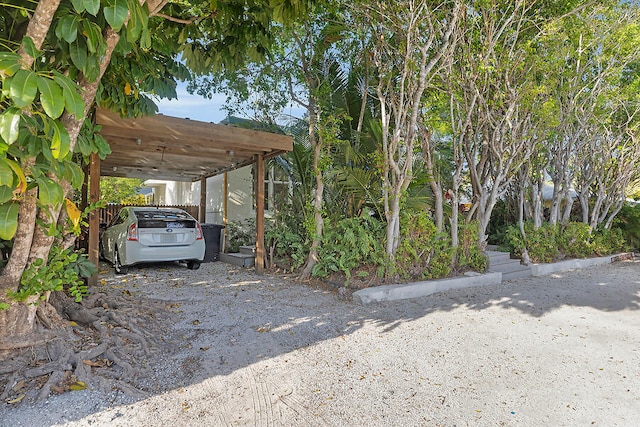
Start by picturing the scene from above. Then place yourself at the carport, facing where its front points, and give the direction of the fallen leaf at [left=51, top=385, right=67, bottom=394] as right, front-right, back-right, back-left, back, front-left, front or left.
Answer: front

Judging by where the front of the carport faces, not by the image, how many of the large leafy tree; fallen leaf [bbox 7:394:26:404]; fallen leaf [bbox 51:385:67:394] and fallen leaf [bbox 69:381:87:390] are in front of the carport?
4

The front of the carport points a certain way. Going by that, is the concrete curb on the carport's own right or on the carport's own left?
on the carport's own left

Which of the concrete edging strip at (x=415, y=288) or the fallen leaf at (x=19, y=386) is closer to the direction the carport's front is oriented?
the fallen leaf

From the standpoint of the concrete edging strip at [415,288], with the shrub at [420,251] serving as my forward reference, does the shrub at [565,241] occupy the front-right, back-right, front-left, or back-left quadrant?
front-right

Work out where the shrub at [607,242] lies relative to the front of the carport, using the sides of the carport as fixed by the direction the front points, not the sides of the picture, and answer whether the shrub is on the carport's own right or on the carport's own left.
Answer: on the carport's own left

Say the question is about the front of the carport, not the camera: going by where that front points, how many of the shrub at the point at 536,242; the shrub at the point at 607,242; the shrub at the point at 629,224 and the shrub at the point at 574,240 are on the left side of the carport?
4

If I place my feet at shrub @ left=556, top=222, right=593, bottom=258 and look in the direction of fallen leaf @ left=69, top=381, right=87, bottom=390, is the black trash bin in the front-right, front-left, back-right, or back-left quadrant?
front-right

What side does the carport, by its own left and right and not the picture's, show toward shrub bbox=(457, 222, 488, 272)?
left

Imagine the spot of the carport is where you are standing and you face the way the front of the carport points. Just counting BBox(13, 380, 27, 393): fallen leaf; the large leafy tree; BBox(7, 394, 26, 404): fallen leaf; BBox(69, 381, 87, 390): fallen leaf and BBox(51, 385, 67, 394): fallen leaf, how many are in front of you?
5

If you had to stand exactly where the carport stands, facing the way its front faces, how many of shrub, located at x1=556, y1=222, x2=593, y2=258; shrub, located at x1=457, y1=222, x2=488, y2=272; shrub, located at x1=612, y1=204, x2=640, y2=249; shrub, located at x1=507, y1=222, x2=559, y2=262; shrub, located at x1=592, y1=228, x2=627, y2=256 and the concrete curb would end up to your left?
6

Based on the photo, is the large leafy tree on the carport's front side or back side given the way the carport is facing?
on the front side

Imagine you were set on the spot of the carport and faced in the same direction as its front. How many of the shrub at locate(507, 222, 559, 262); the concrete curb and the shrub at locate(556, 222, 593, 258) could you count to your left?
3

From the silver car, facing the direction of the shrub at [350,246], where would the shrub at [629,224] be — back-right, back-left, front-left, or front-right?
front-left

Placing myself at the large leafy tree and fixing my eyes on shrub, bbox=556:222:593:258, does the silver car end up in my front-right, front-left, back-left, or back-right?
front-left

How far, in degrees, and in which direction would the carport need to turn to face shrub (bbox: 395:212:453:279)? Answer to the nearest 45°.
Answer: approximately 45° to its left

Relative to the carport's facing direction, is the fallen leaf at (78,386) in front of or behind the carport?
in front

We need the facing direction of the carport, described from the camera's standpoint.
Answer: facing the viewer

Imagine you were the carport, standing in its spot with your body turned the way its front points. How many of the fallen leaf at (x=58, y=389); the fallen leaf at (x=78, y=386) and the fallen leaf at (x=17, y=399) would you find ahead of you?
3

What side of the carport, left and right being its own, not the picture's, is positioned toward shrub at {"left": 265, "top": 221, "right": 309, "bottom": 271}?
left

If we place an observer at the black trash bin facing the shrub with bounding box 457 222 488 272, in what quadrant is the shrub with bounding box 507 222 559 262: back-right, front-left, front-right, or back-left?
front-left

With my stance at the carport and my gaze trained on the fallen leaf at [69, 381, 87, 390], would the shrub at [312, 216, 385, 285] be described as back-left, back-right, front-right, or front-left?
front-left

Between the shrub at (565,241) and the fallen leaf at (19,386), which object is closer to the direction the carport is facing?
the fallen leaf
